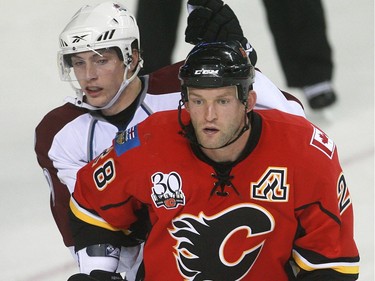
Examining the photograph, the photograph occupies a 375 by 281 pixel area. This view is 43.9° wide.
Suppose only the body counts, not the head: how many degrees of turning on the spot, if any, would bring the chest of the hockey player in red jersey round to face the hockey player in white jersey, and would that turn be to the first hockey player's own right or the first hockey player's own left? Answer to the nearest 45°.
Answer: approximately 135° to the first hockey player's own right

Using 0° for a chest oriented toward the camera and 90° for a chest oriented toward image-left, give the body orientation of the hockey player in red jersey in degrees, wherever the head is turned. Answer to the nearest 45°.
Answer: approximately 0°
